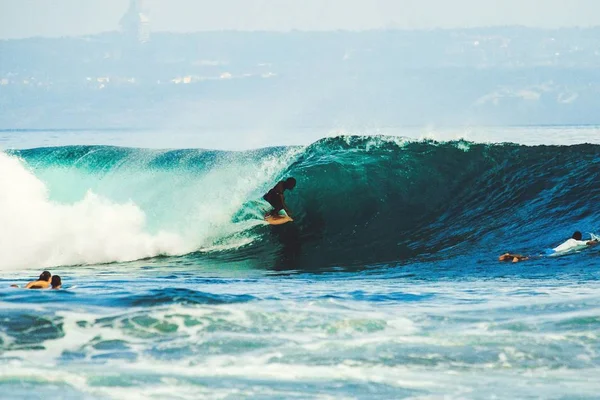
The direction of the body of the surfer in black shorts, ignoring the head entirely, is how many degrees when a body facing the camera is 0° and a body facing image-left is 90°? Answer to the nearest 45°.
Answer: approximately 270°

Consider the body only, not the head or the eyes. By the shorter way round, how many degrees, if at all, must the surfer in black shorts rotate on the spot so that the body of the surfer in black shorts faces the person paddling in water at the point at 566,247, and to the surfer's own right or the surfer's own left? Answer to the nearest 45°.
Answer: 0° — they already face them
